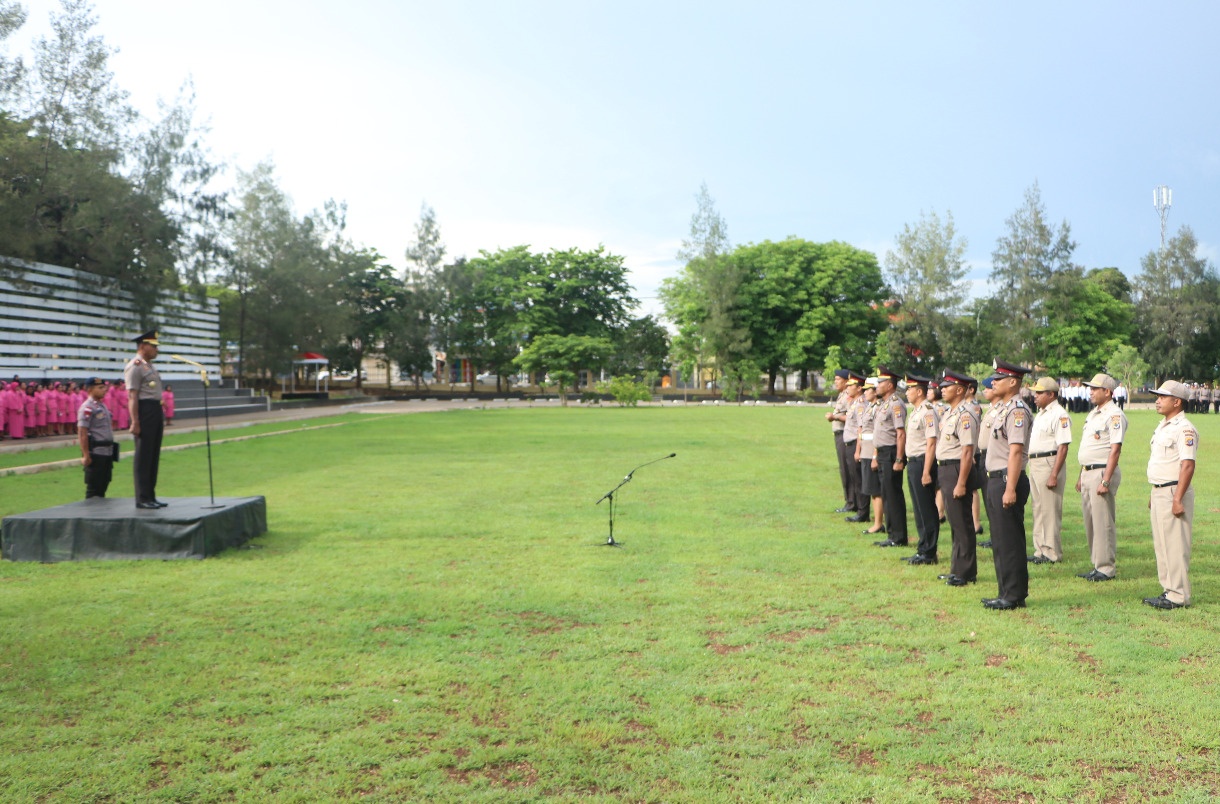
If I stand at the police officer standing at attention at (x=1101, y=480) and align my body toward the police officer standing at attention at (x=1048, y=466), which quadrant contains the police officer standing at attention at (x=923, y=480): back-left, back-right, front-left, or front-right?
front-left

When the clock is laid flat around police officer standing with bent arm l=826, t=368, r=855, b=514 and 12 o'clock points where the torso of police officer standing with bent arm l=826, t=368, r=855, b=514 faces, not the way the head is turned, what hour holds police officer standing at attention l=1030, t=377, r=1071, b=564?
police officer standing at attention l=1030, t=377, r=1071, b=564 is roughly at 8 o'clock from police officer standing with bent arm l=826, t=368, r=855, b=514.

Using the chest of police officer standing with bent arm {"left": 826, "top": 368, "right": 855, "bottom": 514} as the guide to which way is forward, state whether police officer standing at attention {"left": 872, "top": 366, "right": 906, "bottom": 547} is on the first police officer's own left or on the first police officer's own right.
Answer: on the first police officer's own left

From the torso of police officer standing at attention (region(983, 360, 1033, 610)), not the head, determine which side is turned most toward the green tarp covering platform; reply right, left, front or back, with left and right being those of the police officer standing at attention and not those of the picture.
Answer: front

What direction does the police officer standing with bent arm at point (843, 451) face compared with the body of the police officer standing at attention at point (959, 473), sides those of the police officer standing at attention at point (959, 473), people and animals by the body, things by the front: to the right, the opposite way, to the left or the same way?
the same way

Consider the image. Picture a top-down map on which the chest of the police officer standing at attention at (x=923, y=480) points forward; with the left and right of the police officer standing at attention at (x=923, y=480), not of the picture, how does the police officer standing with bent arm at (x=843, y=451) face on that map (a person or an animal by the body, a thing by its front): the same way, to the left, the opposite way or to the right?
the same way

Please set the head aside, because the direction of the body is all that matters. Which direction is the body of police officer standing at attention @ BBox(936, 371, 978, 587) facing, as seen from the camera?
to the viewer's left

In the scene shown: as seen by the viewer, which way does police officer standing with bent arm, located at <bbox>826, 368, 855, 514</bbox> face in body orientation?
to the viewer's left

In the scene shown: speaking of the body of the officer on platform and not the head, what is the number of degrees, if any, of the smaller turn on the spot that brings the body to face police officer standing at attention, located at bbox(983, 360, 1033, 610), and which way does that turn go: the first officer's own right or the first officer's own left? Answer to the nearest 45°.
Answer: approximately 45° to the first officer's own right

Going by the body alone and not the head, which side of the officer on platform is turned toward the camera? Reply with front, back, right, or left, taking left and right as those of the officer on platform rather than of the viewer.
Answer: right

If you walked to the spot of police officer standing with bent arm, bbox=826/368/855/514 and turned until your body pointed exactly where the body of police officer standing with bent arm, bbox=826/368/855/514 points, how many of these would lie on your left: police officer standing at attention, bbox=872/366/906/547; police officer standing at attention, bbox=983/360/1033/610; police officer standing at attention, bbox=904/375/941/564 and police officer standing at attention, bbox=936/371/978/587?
4

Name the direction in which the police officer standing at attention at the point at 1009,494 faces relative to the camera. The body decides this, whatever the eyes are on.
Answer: to the viewer's left

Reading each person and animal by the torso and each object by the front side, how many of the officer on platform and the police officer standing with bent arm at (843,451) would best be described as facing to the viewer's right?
1

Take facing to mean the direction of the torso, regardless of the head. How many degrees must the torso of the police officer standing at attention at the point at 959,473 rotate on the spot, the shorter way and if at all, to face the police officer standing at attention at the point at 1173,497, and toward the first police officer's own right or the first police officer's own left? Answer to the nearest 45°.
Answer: approximately 180°

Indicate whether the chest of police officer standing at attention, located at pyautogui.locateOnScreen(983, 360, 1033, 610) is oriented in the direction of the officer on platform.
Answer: yes

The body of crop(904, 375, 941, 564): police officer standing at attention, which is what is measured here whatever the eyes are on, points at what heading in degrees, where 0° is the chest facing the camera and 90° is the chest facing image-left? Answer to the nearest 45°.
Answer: approximately 90°
